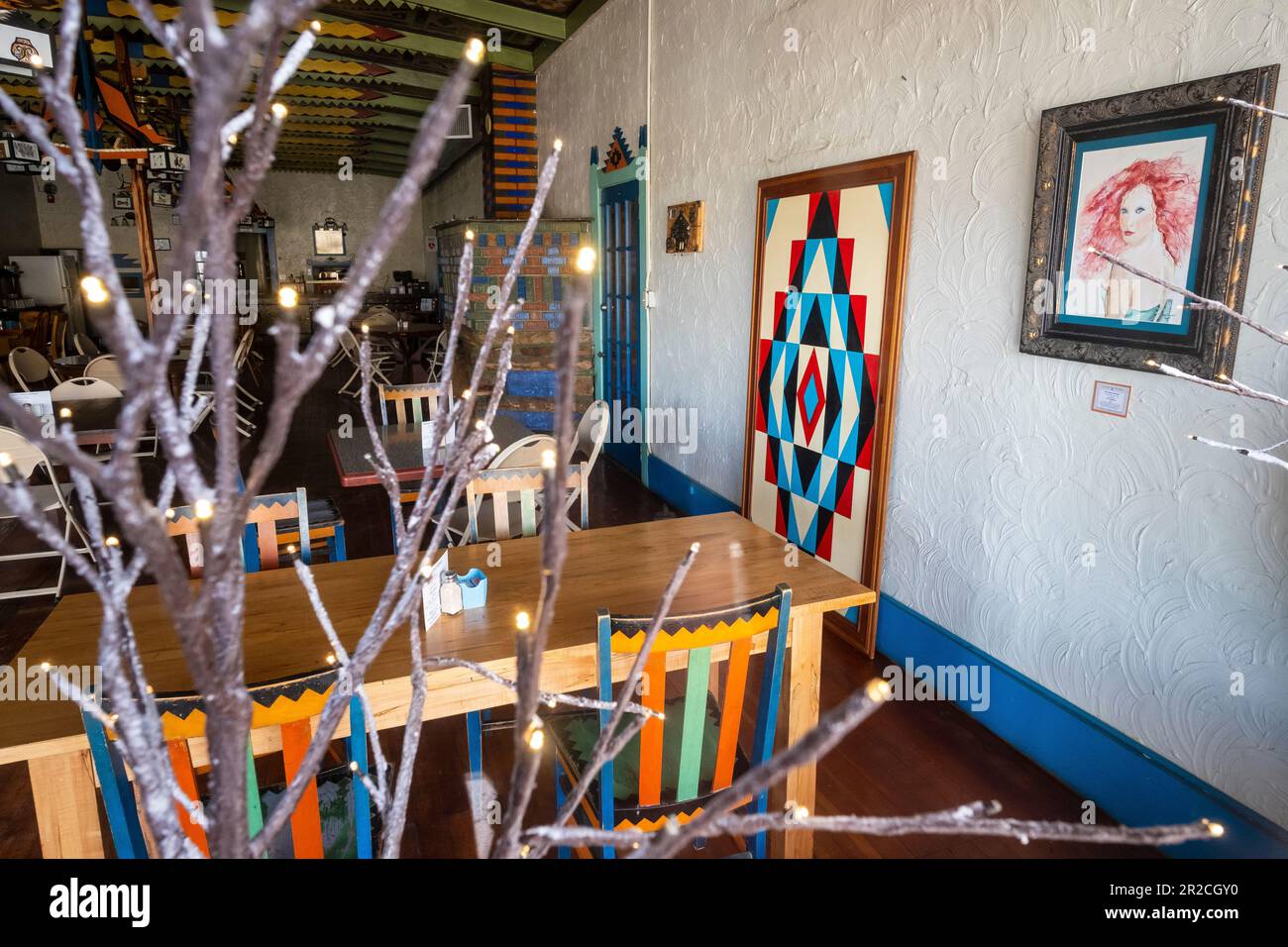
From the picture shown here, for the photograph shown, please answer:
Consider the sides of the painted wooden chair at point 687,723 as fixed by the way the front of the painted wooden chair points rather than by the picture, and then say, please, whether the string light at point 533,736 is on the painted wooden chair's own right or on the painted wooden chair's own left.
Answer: on the painted wooden chair's own left

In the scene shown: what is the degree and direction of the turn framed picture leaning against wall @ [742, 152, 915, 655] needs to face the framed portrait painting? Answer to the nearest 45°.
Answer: approximately 90° to its left

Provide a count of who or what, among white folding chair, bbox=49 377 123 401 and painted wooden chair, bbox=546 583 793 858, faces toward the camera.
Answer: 1

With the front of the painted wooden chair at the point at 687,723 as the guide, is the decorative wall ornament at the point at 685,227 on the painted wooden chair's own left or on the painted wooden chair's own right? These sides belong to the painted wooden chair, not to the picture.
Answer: on the painted wooden chair's own right

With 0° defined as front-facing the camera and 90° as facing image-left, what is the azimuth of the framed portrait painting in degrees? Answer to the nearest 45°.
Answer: approximately 45°

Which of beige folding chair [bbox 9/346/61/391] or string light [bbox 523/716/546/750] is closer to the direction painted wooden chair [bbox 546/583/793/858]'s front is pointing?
the beige folding chair

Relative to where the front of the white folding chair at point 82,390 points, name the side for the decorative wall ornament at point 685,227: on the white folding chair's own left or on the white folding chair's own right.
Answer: on the white folding chair's own left

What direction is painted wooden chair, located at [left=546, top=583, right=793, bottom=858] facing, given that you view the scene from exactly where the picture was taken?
facing away from the viewer and to the left of the viewer

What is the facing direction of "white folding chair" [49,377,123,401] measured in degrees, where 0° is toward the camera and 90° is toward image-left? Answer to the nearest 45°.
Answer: approximately 0°

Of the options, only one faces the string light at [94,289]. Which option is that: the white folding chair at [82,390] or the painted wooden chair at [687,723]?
the white folding chair

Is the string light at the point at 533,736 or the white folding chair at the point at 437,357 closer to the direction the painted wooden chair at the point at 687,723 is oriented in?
the white folding chair
